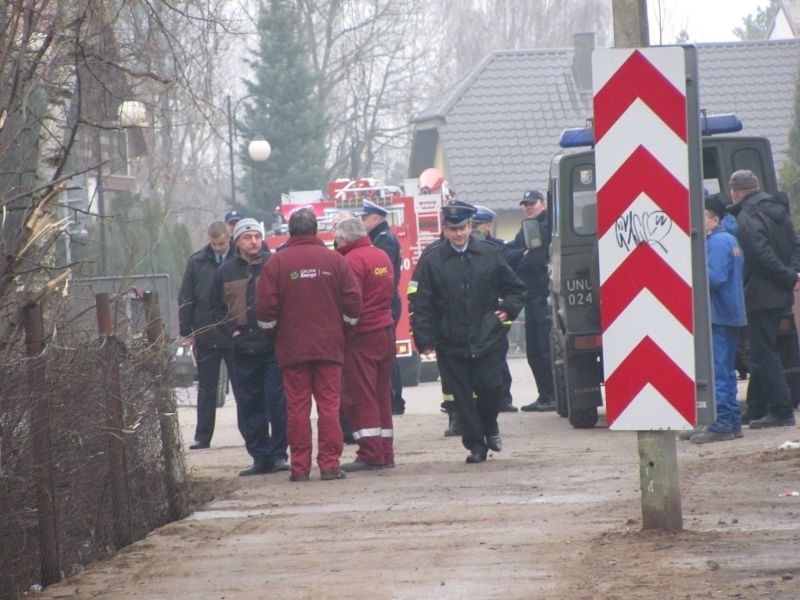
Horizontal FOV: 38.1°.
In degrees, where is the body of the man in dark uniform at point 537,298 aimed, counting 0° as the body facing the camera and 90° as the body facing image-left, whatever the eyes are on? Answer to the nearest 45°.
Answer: approximately 90°

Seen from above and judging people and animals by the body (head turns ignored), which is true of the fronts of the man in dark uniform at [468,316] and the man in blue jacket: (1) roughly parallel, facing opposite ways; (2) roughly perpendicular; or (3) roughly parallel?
roughly perpendicular

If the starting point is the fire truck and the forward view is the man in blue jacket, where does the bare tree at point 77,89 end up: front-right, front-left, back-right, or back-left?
front-right

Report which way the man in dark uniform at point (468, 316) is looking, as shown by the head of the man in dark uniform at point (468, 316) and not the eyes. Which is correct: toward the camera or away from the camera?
toward the camera

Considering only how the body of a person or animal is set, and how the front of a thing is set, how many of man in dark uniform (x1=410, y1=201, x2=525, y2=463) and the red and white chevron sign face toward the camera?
2

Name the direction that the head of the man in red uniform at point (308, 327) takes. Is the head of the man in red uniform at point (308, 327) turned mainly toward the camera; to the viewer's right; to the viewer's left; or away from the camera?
away from the camera

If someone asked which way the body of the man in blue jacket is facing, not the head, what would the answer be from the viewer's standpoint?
to the viewer's left

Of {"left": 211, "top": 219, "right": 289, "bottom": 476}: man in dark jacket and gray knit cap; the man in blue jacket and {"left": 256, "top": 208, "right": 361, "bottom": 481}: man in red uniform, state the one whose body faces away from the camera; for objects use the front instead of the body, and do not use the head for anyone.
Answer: the man in red uniform

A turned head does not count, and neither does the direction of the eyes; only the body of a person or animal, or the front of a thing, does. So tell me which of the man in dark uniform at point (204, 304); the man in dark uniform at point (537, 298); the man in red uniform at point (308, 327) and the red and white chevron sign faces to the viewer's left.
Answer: the man in dark uniform at point (537, 298)

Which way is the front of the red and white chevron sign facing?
toward the camera

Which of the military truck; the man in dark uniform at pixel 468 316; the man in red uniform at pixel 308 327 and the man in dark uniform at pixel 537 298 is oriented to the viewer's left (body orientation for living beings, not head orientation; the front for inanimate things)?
the man in dark uniform at pixel 537 298
